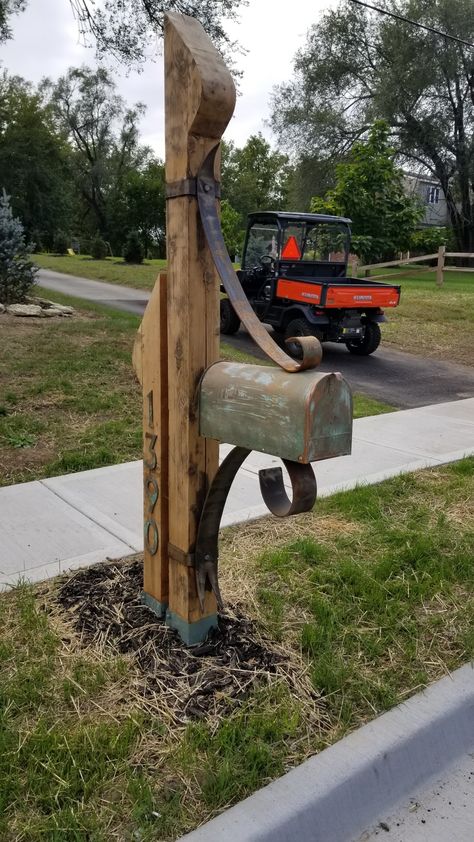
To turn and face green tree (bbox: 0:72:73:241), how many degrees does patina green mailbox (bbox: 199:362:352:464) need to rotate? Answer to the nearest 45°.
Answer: approximately 135° to its left

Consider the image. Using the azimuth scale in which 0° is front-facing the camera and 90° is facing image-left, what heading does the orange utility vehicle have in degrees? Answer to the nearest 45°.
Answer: approximately 135°

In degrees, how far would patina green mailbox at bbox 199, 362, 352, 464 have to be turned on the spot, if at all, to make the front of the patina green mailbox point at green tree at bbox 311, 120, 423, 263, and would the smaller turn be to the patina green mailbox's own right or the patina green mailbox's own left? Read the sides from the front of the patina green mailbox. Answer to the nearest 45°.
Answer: approximately 135° to the patina green mailbox's own left

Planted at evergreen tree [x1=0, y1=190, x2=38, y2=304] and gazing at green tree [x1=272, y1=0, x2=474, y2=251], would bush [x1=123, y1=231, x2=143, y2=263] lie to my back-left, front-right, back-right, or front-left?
front-left

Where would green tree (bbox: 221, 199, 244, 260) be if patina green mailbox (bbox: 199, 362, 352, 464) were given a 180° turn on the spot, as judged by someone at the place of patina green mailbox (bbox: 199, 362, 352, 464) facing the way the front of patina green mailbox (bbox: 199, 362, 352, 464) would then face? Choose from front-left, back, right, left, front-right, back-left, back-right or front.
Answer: front-right

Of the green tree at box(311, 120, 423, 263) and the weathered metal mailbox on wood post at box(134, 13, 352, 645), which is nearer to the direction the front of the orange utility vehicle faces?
the green tree

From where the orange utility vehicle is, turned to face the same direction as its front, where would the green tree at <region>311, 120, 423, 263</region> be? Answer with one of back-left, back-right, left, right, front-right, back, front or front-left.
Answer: front-right

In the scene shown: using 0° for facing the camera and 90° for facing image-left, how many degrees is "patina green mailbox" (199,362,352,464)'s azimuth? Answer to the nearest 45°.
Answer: approximately 315°

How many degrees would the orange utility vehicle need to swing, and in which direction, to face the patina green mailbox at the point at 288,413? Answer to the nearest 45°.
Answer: approximately 135° to its left

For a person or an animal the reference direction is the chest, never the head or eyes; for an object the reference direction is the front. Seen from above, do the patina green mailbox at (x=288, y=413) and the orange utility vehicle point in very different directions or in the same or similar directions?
very different directions
